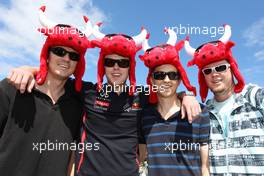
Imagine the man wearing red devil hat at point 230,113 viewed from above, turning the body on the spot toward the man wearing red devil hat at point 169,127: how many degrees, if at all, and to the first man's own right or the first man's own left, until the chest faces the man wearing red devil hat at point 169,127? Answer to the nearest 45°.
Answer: approximately 45° to the first man's own right

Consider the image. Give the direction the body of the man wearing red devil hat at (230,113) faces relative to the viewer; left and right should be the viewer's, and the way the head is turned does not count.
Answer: facing the viewer and to the left of the viewer

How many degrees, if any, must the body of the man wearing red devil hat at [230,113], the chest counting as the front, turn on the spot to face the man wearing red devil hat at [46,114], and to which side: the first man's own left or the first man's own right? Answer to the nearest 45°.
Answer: approximately 45° to the first man's own right

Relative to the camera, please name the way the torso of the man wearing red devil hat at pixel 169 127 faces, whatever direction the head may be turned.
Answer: toward the camera

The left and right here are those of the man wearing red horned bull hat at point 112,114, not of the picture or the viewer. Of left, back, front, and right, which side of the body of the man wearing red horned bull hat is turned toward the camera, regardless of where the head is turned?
front

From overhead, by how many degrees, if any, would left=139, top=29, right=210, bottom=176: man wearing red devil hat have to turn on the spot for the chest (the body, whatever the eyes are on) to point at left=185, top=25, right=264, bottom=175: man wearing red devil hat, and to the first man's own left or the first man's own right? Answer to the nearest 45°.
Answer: approximately 90° to the first man's own left

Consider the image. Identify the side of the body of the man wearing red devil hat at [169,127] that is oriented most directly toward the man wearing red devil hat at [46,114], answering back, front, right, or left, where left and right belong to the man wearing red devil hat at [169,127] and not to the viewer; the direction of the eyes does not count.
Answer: right
